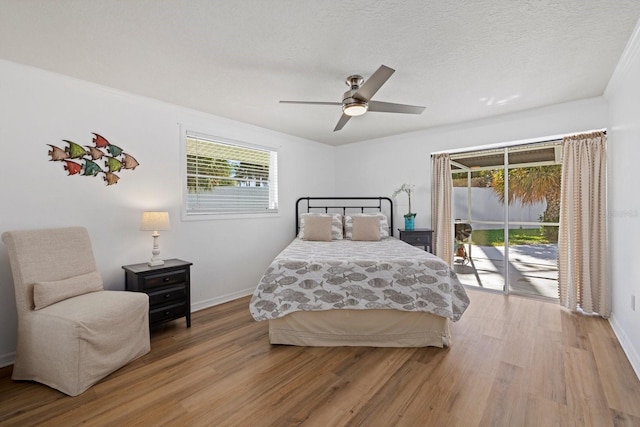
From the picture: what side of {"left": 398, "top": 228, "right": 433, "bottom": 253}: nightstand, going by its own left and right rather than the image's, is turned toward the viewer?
front

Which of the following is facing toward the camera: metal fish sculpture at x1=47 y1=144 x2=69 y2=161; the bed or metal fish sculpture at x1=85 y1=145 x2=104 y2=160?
the bed

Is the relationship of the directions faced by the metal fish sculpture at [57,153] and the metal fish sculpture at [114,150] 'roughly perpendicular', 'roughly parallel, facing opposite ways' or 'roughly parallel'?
roughly parallel

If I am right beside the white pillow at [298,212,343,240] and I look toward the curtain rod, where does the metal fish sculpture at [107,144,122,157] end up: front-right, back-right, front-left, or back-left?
back-right

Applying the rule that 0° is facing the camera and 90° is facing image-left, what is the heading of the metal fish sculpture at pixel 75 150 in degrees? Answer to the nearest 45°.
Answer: approximately 270°

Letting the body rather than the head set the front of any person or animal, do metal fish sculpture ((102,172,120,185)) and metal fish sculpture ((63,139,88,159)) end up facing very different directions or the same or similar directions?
same or similar directions

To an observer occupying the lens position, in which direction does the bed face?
facing the viewer

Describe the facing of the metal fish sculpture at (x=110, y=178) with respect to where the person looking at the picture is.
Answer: facing to the right of the viewer

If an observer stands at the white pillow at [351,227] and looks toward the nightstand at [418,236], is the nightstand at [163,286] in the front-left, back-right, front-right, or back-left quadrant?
back-right

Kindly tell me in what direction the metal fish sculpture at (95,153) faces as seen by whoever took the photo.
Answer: facing to the right of the viewer

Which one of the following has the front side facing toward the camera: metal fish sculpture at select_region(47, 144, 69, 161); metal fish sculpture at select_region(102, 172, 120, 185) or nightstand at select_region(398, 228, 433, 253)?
the nightstand

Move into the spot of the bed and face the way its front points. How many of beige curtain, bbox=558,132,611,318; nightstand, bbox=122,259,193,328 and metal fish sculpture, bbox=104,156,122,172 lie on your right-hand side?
2
